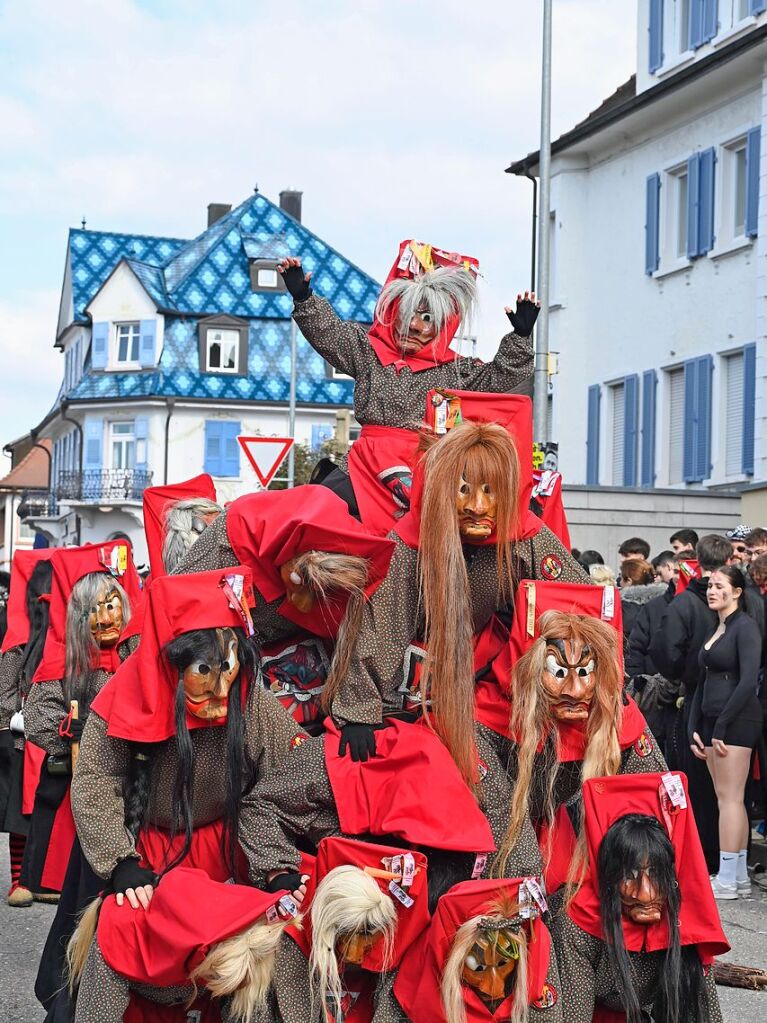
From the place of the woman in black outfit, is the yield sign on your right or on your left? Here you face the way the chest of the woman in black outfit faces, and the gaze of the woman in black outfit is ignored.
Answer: on your right

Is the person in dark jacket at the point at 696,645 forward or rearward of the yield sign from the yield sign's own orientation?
forward

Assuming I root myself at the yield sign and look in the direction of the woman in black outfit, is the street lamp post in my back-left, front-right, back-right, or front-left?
front-left

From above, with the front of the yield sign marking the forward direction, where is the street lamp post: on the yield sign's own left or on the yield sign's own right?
on the yield sign's own left

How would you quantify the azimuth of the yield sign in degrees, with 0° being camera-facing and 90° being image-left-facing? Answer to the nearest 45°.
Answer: approximately 0°
